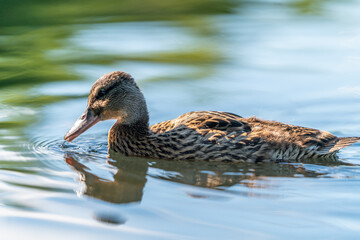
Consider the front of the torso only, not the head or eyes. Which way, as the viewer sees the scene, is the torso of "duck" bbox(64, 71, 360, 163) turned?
to the viewer's left
